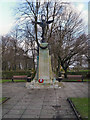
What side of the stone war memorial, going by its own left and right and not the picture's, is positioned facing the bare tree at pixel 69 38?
back

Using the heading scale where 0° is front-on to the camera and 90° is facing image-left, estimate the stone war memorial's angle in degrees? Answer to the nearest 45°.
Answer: approximately 0°
